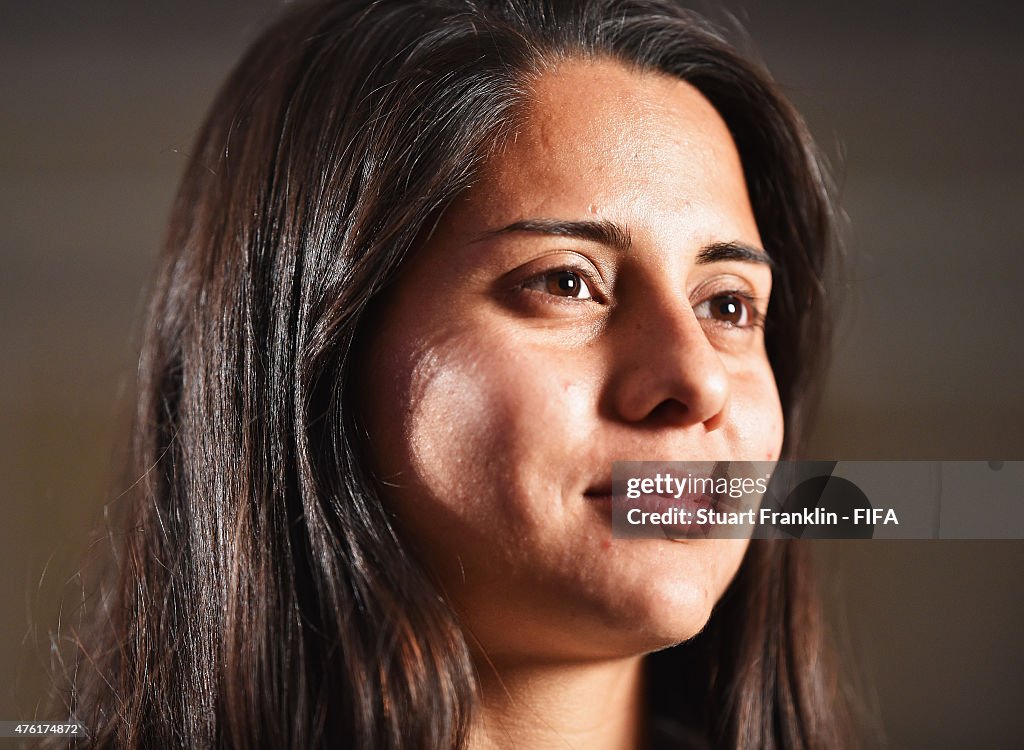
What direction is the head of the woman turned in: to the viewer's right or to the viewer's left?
to the viewer's right
